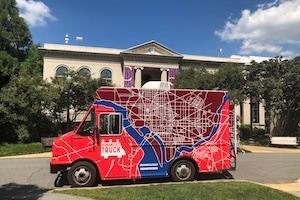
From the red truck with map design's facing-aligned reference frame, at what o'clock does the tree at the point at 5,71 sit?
The tree is roughly at 2 o'clock from the red truck with map design.

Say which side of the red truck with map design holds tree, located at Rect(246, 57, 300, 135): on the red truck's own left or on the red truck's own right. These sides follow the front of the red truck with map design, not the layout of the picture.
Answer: on the red truck's own right

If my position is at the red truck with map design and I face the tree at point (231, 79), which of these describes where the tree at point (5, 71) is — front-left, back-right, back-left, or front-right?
front-left

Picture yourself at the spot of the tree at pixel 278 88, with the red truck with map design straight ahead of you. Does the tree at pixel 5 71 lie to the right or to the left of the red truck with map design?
right

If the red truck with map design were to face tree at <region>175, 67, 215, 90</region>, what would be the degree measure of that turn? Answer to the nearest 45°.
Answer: approximately 90° to its right

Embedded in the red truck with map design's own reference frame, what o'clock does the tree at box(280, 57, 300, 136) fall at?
The tree is roughly at 4 o'clock from the red truck with map design.

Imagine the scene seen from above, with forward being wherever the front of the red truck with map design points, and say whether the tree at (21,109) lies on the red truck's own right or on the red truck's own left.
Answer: on the red truck's own right

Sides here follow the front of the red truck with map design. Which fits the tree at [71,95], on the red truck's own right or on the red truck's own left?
on the red truck's own right

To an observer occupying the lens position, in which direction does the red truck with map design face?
facing to the left of the viewer

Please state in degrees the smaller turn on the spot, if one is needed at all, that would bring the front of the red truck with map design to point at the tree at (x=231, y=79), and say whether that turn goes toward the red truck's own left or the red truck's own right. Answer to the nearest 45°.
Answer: approximately 90° to the red truck's own right
